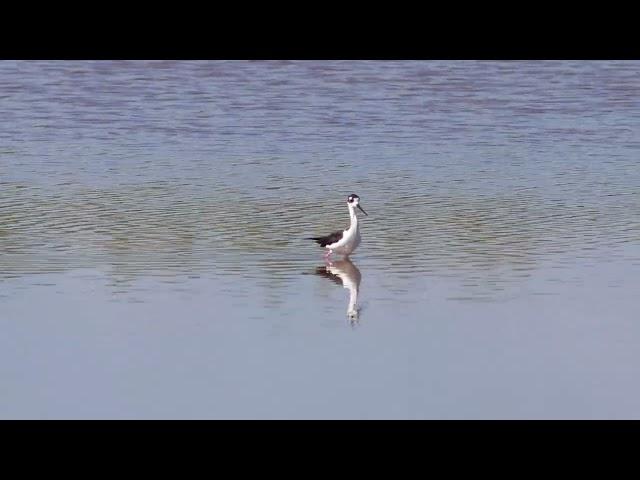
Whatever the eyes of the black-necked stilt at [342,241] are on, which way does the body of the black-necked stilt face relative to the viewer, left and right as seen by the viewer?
facing the viewer and to the right of the viewer
